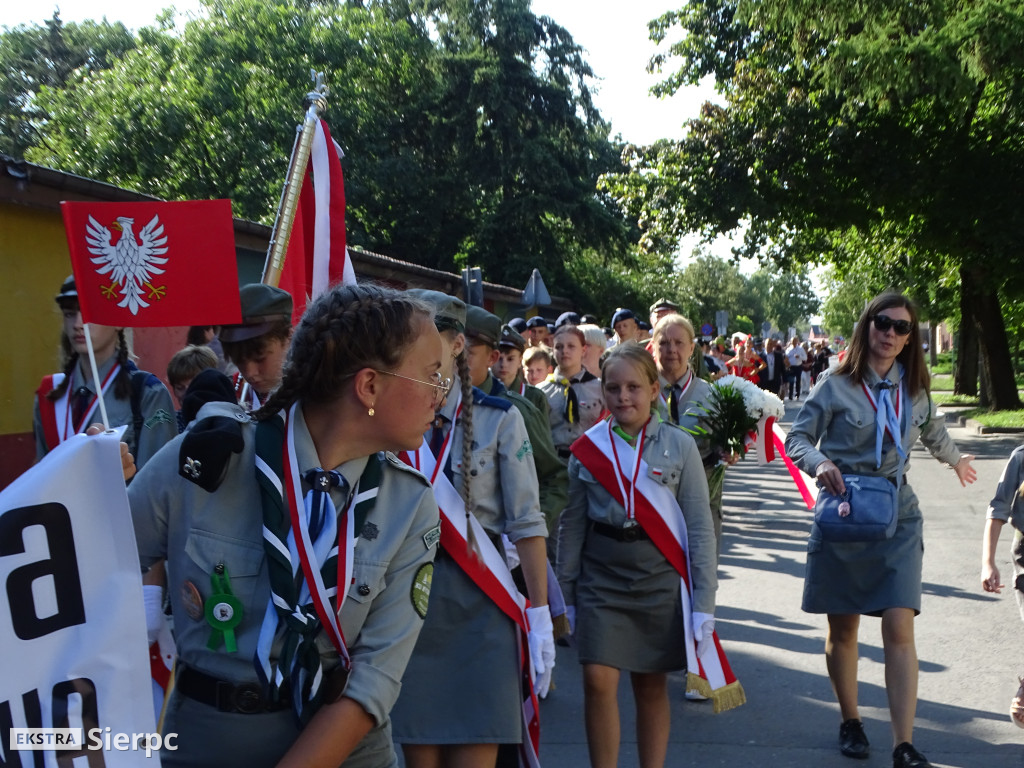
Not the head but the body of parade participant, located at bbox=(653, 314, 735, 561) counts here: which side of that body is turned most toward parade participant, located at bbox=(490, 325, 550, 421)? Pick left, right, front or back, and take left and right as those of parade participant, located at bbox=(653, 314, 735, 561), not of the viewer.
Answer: right

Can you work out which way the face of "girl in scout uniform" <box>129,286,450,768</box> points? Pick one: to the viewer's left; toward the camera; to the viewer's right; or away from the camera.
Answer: to the viewer's right

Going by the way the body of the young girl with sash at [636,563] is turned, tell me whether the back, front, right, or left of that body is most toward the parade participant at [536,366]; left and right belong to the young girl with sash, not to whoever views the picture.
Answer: back

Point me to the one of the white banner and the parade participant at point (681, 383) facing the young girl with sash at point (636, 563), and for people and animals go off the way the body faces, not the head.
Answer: the parade participant

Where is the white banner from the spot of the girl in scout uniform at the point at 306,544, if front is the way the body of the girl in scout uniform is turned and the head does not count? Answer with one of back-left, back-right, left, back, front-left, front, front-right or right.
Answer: right

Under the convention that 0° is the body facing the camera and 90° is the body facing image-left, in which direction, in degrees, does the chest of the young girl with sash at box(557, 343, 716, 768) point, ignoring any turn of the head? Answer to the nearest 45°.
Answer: approximately 0°

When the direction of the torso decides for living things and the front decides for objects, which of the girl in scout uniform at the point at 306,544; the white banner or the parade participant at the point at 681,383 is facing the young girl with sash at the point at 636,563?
the parade participant

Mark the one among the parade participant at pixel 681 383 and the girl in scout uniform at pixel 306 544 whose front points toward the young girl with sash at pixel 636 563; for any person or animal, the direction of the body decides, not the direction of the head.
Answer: the parade participant

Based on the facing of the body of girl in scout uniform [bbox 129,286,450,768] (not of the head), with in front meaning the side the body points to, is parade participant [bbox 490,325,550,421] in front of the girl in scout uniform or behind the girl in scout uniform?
behind

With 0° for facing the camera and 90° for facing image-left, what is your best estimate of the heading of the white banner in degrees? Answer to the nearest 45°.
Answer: approximately 0°
